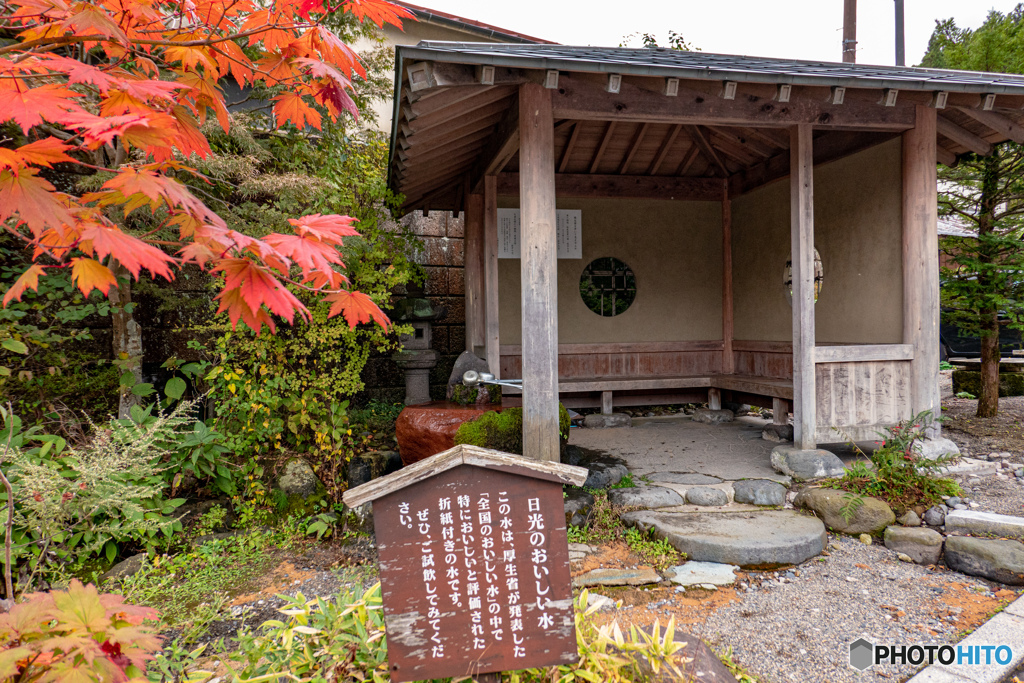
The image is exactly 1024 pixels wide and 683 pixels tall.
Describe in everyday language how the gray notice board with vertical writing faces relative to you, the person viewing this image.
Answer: facing the viewer

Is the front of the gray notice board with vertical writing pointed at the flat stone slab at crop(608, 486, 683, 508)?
yes

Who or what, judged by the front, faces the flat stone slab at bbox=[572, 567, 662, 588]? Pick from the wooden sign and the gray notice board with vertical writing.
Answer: the gray notice board with vertical writing

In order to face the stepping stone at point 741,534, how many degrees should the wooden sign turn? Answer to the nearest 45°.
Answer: approximately 135° to its left

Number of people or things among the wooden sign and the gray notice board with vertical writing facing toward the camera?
2

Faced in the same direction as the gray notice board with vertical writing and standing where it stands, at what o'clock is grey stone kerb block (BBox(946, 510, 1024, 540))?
The grey stone kerb block is roughly at 11 o'clock from the gray notice board with vertical writing.

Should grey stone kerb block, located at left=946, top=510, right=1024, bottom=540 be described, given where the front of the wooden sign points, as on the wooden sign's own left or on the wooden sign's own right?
on the wooden sign's own left

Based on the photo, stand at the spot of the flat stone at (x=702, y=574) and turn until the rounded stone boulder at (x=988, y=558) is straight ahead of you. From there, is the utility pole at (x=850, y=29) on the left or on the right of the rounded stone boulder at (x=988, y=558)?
left

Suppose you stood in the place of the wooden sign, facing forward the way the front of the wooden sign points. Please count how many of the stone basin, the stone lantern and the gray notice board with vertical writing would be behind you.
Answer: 3

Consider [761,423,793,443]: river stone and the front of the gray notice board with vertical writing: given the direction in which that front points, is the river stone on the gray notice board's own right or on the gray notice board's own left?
on the gray notice board's own left

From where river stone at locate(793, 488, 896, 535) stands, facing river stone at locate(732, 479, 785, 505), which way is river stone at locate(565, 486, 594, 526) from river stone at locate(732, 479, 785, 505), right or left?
left

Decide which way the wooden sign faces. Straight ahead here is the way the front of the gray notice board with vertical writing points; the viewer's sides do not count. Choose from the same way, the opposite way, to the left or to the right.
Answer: the same way

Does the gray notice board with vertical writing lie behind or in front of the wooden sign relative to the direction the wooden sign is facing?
behind

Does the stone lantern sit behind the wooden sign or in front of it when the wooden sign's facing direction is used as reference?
behind

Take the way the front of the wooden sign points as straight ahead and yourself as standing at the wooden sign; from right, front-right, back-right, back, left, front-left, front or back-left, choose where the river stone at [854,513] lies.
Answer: back-left

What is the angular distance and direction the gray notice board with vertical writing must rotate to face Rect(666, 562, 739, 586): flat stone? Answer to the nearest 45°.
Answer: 0° — it already faces it
